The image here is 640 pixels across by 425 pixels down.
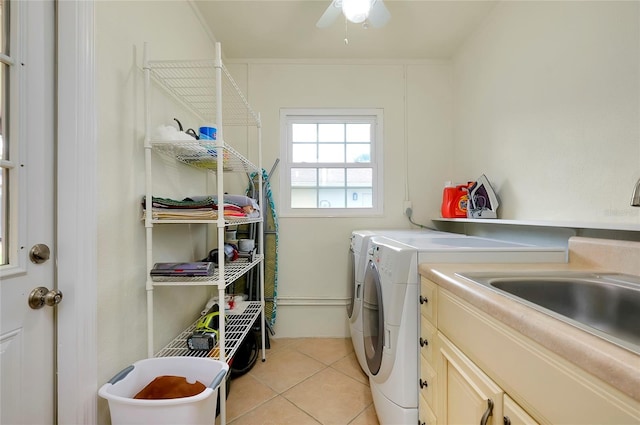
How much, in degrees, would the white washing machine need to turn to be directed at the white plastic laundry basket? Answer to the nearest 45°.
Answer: approximately 45° to its left

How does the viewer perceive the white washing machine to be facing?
facing to the left of the viewer

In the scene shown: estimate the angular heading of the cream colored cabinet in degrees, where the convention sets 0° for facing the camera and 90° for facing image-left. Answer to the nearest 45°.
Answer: approximately 45°

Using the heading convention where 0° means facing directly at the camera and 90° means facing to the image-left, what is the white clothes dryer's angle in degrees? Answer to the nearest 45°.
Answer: approximately 90°

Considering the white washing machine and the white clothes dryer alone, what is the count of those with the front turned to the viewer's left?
2

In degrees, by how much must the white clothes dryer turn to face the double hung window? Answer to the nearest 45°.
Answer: approximately 45° to its right

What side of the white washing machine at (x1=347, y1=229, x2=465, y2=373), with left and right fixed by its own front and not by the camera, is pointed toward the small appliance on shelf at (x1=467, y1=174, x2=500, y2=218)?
back
